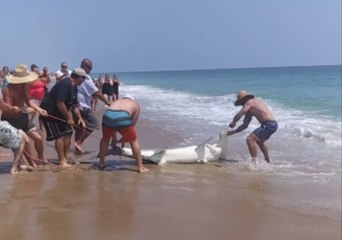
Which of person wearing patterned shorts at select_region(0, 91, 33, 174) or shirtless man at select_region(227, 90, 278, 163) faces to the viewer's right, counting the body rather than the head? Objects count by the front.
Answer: the person wearing patterned shorts

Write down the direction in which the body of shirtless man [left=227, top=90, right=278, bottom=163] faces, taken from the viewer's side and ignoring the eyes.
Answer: to the viewer's left

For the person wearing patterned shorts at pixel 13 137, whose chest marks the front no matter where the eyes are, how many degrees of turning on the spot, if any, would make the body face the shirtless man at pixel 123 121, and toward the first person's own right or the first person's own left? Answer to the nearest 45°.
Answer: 0° — they already face them

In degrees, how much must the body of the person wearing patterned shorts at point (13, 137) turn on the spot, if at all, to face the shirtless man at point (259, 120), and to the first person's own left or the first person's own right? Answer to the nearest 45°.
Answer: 0° — they already face them

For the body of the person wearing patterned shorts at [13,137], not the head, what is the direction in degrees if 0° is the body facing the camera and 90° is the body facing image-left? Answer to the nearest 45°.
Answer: approximately 270°

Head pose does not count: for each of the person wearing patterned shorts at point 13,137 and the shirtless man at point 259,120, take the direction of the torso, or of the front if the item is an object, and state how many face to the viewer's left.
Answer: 1
